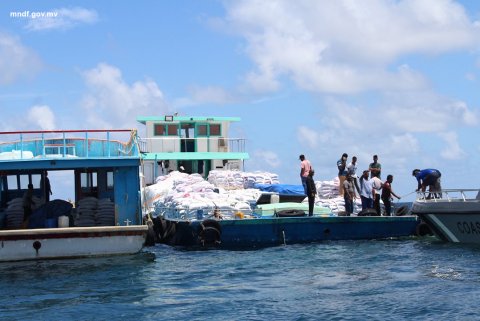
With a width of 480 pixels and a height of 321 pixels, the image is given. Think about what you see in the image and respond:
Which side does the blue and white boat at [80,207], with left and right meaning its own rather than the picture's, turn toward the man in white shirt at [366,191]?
back

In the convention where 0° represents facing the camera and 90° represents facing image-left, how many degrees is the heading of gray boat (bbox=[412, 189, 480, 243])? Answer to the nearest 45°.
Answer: approximately 90°

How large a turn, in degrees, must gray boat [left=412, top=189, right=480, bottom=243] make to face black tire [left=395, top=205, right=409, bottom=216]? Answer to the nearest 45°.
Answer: approximately 45° to its right

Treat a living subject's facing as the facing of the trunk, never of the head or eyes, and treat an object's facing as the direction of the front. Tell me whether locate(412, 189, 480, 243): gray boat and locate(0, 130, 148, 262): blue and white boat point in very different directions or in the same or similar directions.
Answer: same or similar directions

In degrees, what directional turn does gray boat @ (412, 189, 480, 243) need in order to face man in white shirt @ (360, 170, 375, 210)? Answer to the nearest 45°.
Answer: approximately 45° to its right

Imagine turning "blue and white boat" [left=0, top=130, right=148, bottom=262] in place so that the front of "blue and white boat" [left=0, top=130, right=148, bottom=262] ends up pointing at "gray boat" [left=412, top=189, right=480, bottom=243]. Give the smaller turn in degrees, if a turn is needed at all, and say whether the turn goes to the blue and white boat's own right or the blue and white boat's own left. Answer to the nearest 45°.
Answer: approximately 180°

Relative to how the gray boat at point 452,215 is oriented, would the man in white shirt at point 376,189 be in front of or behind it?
in front

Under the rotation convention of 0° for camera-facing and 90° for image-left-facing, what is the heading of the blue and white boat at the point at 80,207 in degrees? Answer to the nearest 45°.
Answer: approximately 90°

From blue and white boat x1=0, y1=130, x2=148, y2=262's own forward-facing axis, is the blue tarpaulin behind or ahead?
behind

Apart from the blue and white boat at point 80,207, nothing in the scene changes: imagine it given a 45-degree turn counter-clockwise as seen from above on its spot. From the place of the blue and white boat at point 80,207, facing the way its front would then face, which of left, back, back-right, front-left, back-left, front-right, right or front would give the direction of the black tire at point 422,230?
back-left

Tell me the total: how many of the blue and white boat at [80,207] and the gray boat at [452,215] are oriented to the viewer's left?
2
